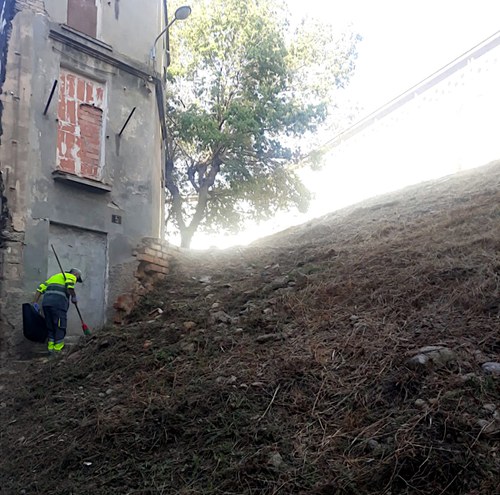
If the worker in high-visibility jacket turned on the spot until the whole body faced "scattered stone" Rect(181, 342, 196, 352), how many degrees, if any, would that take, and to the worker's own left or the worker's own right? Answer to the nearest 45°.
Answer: approximately 90° to the worker's own right

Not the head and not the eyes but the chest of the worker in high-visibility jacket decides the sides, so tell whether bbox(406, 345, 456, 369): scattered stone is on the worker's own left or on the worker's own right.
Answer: on the worker's own right

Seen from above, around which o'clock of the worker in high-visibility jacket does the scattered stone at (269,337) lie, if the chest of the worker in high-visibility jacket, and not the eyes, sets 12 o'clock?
The scattered stone is roughly at 3 o'clock from the worker in high-visibility jacket.

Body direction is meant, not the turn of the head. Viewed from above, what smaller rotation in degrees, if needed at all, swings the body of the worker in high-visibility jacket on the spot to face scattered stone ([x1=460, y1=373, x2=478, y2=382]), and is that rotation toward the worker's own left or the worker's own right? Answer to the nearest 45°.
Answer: approximately 90° to the worker's own right

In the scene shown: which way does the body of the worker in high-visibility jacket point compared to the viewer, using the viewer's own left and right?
facing away from the viewer and to the right of the viewer

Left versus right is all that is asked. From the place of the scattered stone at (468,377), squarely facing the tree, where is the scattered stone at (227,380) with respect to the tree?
left

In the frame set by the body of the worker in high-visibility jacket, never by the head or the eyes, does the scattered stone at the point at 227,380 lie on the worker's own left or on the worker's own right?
on the worker's own right

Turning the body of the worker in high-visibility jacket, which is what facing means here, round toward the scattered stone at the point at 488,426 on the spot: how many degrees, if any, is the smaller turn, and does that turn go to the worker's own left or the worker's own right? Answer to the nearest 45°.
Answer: approximately 90° to the worker's own right
